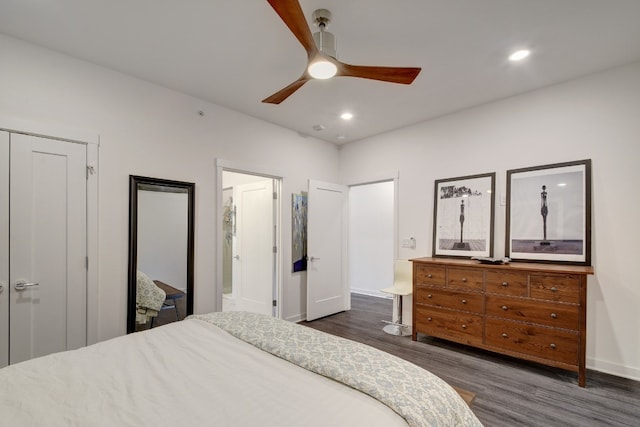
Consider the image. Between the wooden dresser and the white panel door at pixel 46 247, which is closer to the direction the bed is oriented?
the wooden dresser

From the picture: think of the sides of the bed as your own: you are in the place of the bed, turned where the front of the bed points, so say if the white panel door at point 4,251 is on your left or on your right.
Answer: on your left

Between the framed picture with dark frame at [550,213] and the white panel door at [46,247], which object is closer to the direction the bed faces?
the framed picture with dark frame

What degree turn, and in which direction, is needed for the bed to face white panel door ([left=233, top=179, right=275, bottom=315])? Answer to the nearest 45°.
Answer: approximately 45° to its left

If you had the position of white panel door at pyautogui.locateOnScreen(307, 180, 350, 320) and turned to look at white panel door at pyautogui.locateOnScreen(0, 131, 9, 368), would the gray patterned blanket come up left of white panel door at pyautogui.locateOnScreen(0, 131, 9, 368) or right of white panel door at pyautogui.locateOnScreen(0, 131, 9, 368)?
left

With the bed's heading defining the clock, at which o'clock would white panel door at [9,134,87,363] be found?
The white panel door is roughly at 9 o'clock from the bed.

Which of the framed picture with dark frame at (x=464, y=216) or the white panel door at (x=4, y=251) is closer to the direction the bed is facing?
the framed picture with dark frame

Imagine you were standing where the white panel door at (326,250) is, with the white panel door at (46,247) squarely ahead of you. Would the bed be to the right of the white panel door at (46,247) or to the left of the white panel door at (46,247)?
left

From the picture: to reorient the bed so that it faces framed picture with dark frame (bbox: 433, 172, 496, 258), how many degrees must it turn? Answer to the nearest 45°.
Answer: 0° — it already faces it

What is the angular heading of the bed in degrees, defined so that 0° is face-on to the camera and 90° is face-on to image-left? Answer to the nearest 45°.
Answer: approximately 225°

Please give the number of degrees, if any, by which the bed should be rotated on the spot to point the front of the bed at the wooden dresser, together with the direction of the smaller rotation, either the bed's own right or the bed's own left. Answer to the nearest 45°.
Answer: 0° — it already faces it
